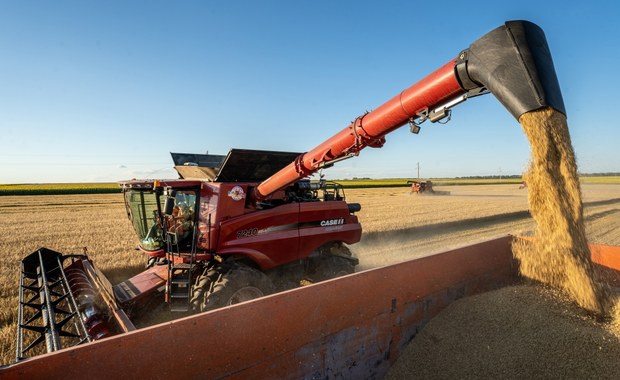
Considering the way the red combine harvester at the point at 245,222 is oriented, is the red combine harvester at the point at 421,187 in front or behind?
behind

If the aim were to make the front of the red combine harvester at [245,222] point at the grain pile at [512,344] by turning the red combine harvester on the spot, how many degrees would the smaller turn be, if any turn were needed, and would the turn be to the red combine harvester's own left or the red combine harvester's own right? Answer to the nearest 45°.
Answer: approximately 90° to the red combine harvester's own left

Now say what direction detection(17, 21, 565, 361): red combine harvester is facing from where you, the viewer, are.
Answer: facing the viewer and to the left of the viewer
